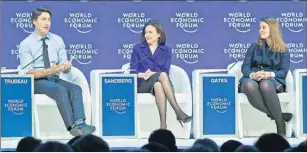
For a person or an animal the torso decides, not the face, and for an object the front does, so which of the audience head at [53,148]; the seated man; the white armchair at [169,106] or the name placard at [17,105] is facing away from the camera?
the audience head

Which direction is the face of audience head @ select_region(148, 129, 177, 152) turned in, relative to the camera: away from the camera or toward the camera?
away from the camera

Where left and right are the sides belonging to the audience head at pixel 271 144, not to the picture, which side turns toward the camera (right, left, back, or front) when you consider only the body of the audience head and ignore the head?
back

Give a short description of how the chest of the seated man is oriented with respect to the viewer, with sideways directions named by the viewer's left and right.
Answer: facing the viewer and to the right of the viewer

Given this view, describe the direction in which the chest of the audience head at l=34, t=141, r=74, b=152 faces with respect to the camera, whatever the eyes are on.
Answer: away from the camera

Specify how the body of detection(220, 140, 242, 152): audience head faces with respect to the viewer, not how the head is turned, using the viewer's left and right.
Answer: facing away from the viewer

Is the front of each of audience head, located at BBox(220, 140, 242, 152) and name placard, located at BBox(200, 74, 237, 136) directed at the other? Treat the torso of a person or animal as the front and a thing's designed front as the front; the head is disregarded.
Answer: yes

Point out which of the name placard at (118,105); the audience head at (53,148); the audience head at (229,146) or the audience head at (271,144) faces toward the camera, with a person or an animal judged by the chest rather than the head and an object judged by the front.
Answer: the name placard

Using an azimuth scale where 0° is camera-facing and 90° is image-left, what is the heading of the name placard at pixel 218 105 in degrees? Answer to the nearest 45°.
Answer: approximately 0°

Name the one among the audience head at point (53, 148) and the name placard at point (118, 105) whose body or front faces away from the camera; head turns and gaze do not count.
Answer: the audience head
